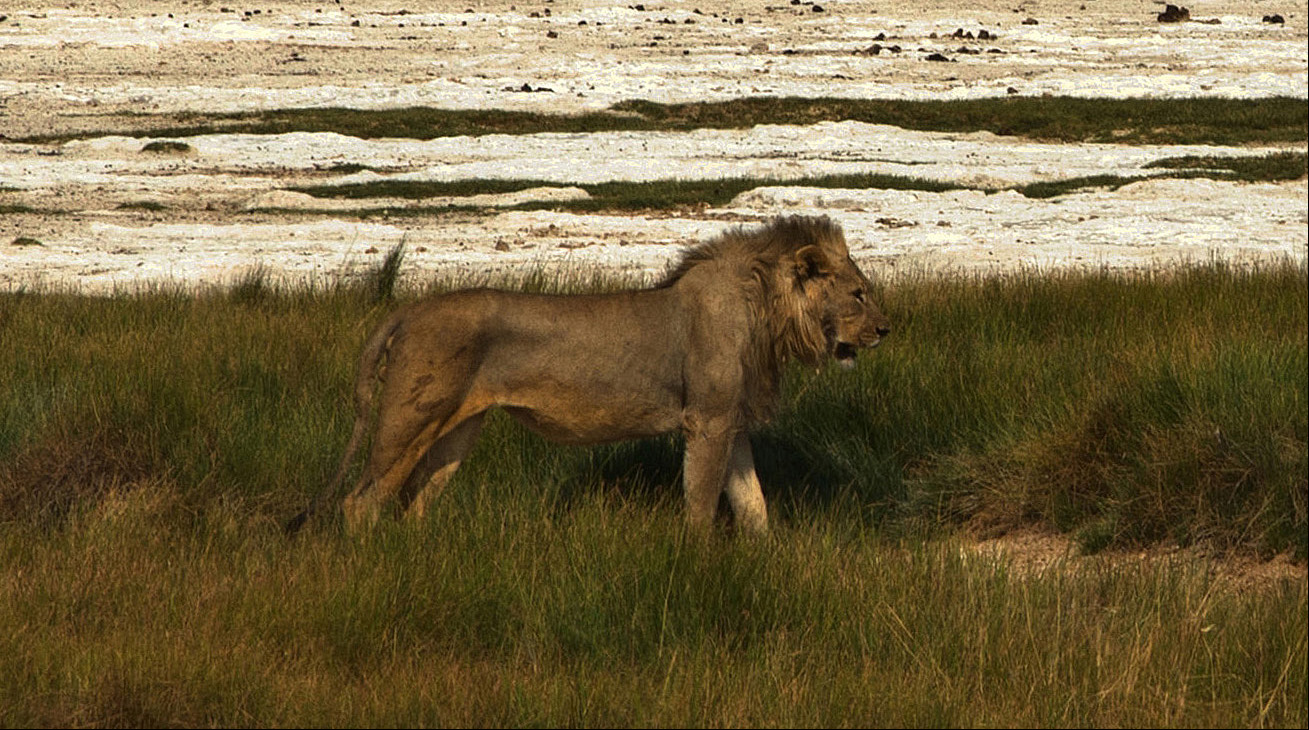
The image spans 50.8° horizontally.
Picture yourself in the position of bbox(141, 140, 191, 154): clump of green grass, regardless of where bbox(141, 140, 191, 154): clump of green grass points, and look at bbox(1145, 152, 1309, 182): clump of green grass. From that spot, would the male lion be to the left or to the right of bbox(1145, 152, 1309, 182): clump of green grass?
right

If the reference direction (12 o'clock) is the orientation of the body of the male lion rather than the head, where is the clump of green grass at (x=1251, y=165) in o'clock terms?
The clump of green grass is roughly at 10 o'clock from the male lion.

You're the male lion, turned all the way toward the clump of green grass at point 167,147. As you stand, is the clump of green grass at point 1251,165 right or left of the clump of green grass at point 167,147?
right

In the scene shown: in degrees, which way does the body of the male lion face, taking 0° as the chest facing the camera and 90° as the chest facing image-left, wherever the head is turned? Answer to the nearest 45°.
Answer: approximately 270°

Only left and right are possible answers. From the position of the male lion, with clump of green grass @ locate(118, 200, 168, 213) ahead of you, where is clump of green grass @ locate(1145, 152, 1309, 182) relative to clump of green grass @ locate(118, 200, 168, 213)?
right

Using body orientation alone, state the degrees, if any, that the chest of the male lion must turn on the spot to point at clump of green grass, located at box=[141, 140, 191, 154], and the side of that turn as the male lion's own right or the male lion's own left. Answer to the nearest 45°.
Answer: approximately 90° to the male lion's own left

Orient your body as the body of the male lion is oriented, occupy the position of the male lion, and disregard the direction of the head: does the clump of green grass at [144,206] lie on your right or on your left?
on your left
